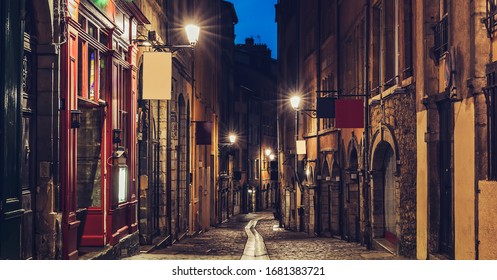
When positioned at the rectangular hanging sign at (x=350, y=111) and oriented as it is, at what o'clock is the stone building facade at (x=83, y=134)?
The stone building facade is roughly at 1 o'clock from the rectangular hanging sign.

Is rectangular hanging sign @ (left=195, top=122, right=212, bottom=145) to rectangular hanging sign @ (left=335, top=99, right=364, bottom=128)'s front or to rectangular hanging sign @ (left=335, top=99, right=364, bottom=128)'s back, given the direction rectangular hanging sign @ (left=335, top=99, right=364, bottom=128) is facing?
to the back

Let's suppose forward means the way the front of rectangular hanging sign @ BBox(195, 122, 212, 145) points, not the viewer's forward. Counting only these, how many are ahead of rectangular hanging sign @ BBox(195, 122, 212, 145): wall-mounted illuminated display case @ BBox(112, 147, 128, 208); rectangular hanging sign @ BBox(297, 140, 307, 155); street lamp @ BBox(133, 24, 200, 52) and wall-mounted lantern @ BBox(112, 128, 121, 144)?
3

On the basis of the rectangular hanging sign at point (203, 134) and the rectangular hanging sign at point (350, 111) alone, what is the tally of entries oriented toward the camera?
2

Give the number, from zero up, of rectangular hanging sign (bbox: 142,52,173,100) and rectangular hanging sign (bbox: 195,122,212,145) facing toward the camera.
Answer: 2

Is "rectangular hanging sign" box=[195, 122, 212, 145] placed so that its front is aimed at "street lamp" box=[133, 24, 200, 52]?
yes

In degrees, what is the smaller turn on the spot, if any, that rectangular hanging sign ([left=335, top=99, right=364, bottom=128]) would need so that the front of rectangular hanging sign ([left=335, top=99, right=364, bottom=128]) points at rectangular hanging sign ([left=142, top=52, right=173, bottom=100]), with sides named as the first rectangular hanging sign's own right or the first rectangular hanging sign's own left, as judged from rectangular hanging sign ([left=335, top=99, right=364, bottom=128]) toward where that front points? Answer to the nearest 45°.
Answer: approximately 45° to the first rectangular hanging sign's own right

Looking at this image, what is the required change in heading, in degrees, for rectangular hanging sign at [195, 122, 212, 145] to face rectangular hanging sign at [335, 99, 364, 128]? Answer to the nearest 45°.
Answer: approximately 45° to its left

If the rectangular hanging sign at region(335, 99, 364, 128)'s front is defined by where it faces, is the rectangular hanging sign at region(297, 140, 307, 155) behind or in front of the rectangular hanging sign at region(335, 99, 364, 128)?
behind

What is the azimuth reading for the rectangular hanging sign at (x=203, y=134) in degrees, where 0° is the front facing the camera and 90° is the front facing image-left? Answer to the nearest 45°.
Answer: approximately 0°

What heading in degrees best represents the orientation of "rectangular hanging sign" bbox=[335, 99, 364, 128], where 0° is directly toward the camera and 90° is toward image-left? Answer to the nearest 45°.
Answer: approximately 0°
